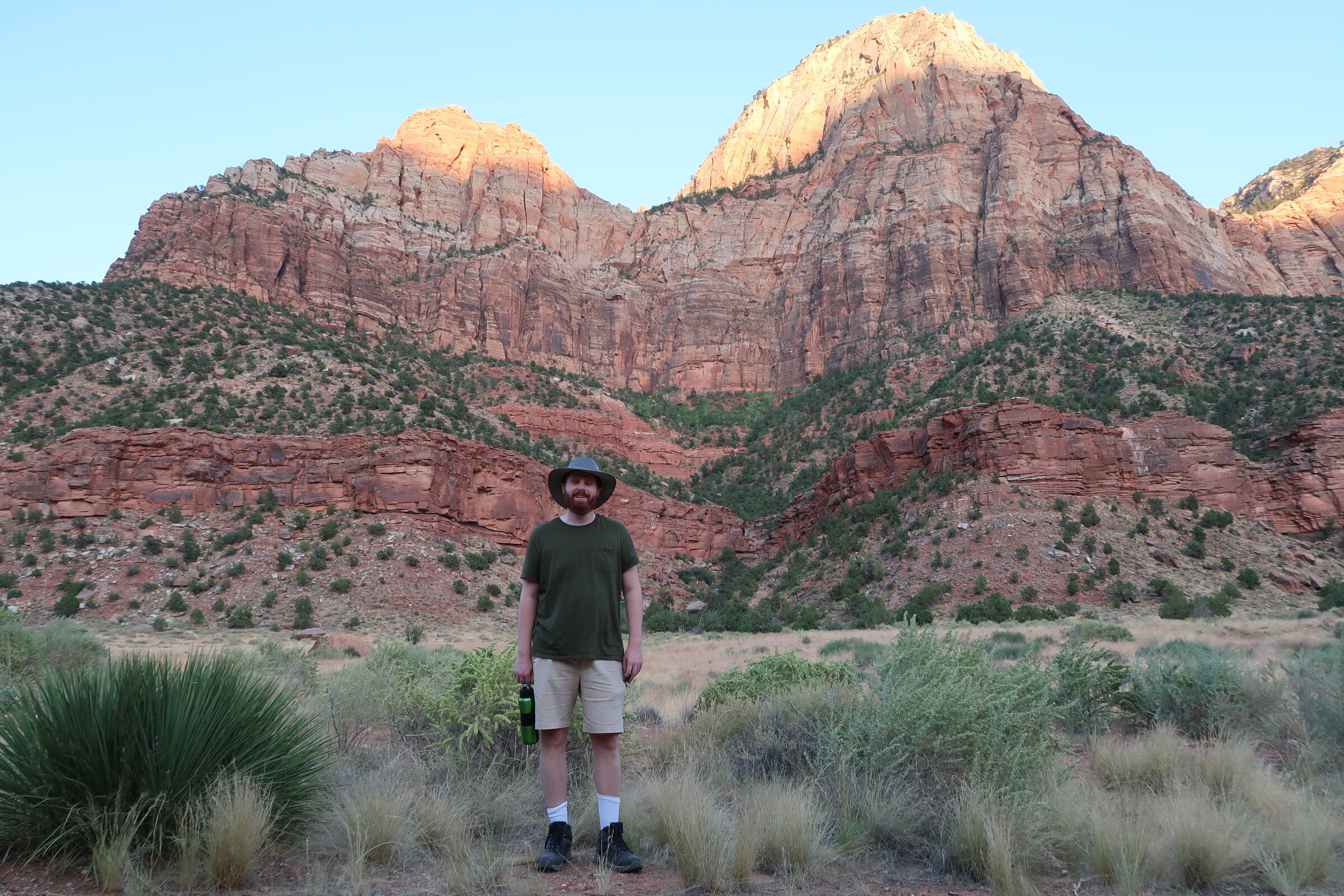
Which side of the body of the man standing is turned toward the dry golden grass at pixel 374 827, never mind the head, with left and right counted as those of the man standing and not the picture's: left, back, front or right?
right

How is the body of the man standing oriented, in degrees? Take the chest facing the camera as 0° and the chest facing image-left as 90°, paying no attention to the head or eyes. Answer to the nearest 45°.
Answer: approximately 0°

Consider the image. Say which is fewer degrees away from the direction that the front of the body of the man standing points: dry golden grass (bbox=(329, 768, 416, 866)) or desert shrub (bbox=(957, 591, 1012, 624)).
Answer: the dry golden grass

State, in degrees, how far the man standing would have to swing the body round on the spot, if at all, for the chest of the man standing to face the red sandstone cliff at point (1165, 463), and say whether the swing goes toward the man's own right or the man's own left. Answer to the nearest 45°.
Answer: approximately 135° to the man's own left

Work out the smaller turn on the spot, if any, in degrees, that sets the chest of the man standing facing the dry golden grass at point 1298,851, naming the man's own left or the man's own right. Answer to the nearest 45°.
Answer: approximately 90° to the man's own left

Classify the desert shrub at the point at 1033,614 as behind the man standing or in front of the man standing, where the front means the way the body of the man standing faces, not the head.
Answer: behind

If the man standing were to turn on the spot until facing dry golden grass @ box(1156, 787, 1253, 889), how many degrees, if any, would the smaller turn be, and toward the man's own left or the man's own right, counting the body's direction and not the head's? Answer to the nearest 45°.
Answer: approximately 90° to the man's own left

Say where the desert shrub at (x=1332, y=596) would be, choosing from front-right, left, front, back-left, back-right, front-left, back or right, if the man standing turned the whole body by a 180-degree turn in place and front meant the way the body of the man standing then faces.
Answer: front-right

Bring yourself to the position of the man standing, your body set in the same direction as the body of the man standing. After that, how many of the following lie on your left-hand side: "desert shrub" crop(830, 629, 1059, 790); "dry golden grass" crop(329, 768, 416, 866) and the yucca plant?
1

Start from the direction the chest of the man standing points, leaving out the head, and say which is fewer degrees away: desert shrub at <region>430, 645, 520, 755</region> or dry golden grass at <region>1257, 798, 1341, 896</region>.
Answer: the dry golden grass
